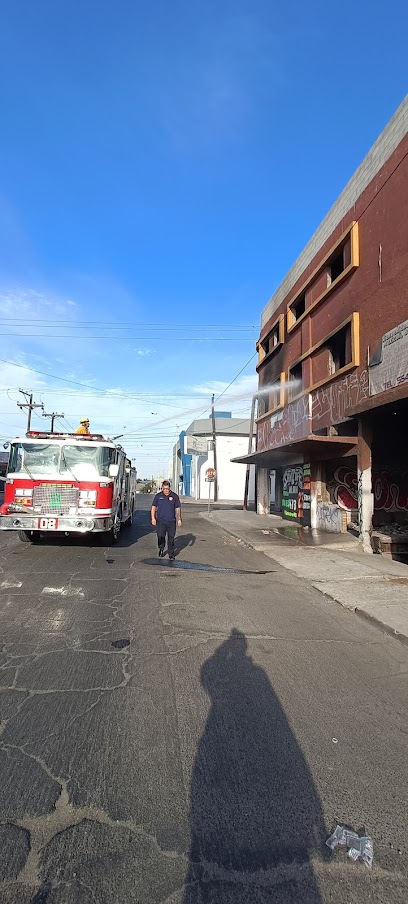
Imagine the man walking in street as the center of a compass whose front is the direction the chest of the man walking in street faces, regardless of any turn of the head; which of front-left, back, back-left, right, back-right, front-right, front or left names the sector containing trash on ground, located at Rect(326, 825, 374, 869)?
front

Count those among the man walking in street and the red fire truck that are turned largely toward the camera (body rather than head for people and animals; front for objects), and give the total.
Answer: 2

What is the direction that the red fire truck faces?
toward the camera

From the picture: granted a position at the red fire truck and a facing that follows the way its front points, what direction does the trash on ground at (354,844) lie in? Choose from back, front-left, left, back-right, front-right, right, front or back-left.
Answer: front

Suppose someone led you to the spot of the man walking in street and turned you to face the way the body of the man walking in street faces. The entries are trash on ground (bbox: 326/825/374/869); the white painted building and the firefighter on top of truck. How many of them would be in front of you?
1

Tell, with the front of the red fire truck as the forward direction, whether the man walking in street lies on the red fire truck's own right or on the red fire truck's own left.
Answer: on the red fire truck's own left

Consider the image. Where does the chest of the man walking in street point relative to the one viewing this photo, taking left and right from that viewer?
facing the viewer

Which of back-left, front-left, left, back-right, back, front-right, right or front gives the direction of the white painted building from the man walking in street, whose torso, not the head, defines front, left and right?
back

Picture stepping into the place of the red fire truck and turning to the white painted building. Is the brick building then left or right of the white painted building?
right
